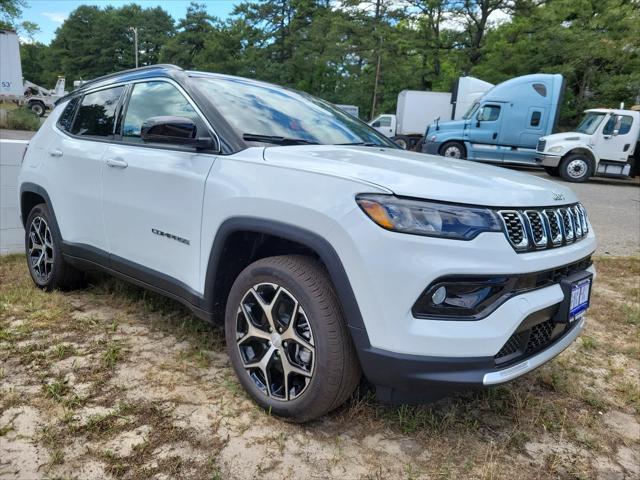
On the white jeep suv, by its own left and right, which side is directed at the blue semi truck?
left

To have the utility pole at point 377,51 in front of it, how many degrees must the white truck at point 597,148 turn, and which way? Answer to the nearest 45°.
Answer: approximately 90° to its right

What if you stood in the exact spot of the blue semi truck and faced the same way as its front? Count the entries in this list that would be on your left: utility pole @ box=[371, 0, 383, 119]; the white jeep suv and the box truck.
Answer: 1

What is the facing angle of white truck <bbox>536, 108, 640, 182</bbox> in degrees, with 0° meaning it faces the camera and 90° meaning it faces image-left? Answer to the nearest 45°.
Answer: approximately 45°

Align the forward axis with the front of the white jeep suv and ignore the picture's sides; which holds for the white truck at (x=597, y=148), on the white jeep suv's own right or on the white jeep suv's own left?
on the white jeep suv's own left

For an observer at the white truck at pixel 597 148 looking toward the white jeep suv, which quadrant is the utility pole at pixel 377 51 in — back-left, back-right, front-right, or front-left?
back-right

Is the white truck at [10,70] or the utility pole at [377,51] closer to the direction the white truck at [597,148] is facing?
the white truck

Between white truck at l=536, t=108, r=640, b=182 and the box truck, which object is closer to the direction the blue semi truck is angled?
the box truck

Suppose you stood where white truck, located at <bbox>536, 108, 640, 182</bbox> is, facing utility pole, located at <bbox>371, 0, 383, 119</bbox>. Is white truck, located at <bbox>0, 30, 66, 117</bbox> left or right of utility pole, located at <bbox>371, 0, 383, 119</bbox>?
left

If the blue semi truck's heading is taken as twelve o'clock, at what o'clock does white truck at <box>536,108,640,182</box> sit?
The white truck is roughly at 7 o'clock from the blue semi truck.

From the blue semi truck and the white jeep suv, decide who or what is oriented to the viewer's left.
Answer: the blue semi truck

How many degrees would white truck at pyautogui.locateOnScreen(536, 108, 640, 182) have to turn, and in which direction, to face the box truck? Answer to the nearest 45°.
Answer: approximately 90° to its right

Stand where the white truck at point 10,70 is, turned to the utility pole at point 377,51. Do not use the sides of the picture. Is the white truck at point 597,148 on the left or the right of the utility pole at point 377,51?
right

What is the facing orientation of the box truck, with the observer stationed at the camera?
facing to the left of the viewer

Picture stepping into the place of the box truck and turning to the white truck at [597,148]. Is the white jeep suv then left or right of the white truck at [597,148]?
right
